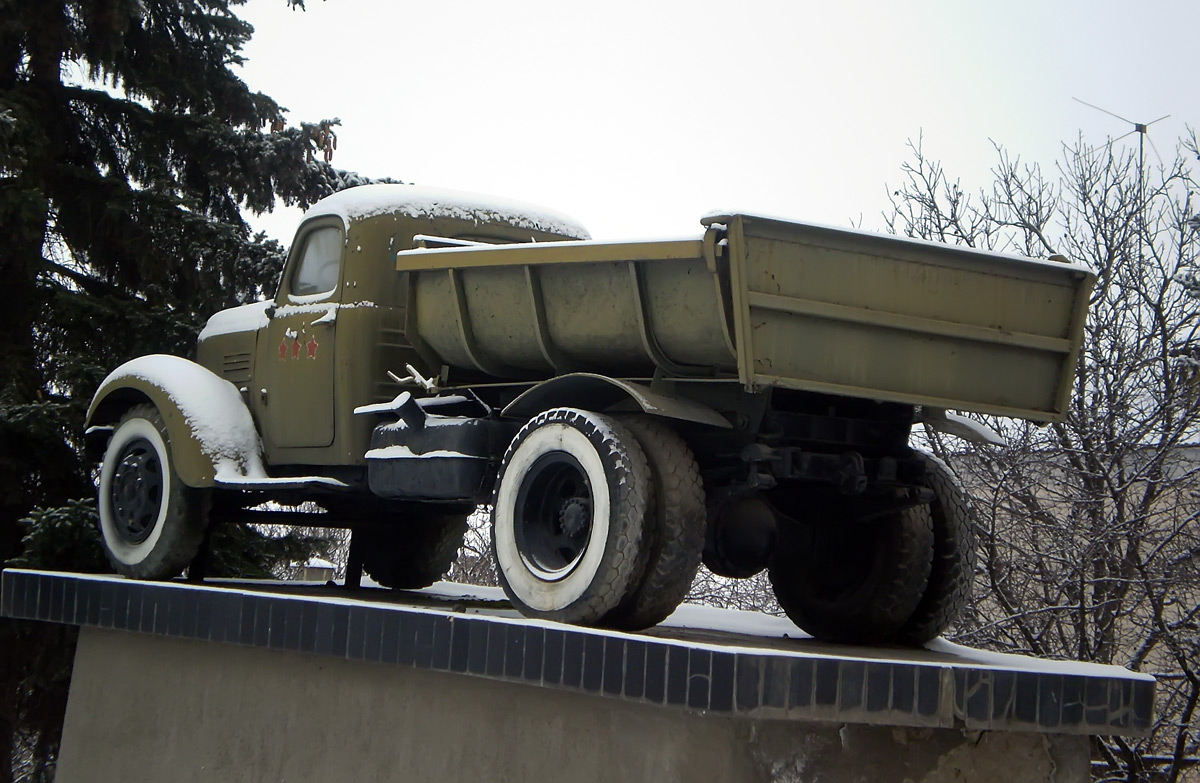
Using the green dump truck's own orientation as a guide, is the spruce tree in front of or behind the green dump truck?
in front

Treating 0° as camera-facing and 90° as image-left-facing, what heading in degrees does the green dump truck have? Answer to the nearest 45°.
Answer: approximately 135°
